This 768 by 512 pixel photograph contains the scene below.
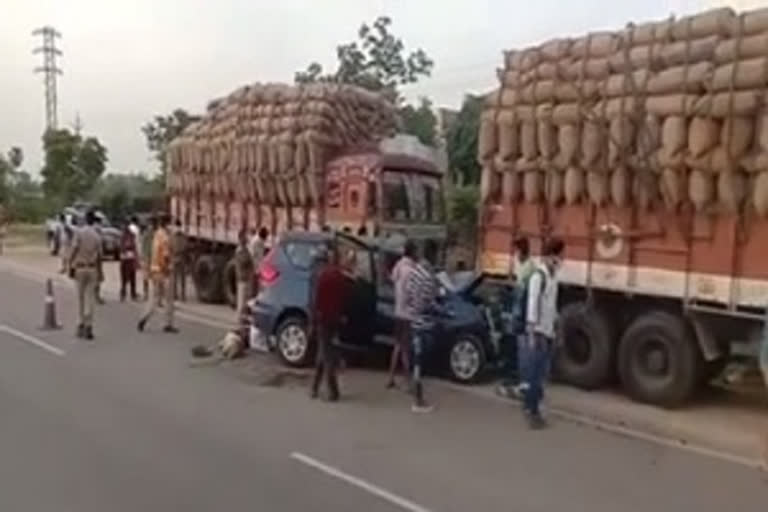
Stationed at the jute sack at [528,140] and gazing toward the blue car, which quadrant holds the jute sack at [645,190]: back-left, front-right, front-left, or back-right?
back-left

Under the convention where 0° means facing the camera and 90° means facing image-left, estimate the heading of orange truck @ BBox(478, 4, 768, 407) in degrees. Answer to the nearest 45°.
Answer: approximately 315°
